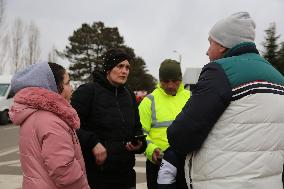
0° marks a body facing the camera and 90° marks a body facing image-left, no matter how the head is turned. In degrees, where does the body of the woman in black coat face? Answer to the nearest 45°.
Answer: approximately 315°

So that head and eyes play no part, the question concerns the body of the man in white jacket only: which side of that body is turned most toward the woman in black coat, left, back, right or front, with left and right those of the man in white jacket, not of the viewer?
front

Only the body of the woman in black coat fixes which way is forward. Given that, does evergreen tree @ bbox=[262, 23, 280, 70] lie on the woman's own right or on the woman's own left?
on the woman's own left

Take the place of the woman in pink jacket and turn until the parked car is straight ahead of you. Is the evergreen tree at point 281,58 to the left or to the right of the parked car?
right

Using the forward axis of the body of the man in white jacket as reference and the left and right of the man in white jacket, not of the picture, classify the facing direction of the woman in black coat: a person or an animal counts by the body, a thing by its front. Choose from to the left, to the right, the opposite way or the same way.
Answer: the opposite way

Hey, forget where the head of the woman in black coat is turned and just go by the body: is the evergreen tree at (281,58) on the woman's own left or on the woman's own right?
on the woman's own left

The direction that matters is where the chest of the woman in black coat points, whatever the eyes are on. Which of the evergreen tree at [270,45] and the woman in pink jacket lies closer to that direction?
the woman in pink jacket

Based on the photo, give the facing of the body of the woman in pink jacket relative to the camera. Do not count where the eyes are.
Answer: to the viewer's right

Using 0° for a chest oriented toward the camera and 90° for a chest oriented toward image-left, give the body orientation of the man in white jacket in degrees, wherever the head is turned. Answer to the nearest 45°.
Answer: approximately 135°

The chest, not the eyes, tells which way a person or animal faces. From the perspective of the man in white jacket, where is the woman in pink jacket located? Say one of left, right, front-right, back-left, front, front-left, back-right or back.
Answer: front-left

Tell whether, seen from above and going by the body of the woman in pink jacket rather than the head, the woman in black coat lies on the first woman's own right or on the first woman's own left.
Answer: on the first woman's own left

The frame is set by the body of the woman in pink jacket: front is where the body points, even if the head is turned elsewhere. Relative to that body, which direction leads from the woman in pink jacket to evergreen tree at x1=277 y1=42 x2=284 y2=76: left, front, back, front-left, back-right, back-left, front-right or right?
front-left

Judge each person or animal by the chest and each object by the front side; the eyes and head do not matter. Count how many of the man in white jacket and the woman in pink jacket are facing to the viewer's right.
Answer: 1
